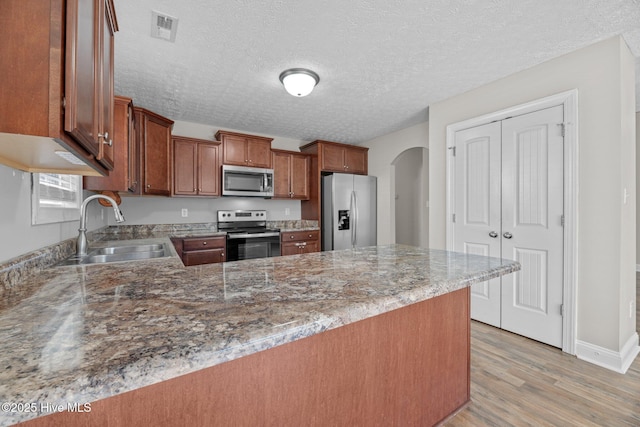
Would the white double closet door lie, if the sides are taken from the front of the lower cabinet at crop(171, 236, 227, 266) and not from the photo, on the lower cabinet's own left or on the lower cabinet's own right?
on the lower cabinet's own left

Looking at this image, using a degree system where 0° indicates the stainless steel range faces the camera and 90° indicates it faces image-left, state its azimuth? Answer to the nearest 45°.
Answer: approximately 0°

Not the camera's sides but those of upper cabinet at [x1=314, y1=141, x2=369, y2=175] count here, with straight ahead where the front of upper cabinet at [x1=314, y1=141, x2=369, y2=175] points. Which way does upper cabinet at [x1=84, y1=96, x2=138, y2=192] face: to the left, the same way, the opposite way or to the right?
to the left

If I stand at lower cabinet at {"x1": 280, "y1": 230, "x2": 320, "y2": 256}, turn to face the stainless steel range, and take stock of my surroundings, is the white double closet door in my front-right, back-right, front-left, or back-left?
back-left

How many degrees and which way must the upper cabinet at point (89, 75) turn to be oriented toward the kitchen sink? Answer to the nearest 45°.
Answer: approximately 90° to its left

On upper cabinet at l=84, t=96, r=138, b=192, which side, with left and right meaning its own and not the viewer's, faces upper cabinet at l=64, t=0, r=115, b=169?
right

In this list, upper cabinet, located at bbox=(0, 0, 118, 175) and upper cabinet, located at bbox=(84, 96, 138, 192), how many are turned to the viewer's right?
2

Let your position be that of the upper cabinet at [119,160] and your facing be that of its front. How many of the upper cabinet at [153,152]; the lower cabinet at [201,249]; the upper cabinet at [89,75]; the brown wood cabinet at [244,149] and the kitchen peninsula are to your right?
2

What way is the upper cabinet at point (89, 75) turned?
to the viewer's right

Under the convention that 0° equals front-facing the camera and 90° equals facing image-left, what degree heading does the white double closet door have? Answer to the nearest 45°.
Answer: approximately 45°

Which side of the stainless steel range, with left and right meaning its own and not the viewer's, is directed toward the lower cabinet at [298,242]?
left

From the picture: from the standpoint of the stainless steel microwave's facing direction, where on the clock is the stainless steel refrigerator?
The stainless steel refrigerator is roughly at 9 o'clock from the stainless steel microwave.
